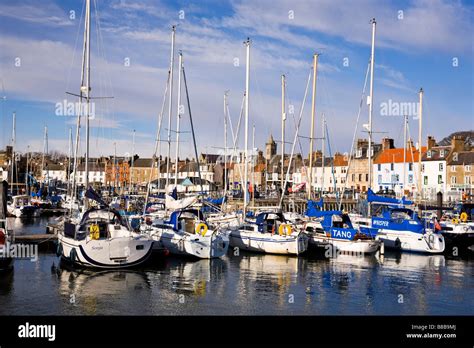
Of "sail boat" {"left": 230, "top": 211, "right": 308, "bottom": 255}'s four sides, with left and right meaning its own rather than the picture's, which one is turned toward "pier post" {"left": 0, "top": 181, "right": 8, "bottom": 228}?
front

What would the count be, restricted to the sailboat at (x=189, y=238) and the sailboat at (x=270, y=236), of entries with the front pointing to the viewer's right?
0

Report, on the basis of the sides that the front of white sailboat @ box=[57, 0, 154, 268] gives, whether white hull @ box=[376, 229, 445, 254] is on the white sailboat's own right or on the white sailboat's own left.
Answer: on the white sailboat's own right

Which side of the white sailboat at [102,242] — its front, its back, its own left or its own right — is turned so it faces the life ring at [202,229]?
right

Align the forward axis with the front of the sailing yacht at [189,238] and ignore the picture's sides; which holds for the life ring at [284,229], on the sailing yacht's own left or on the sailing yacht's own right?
on the sailing yacht's own right

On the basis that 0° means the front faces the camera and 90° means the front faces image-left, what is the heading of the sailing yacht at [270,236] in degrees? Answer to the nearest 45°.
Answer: approximately 135°
